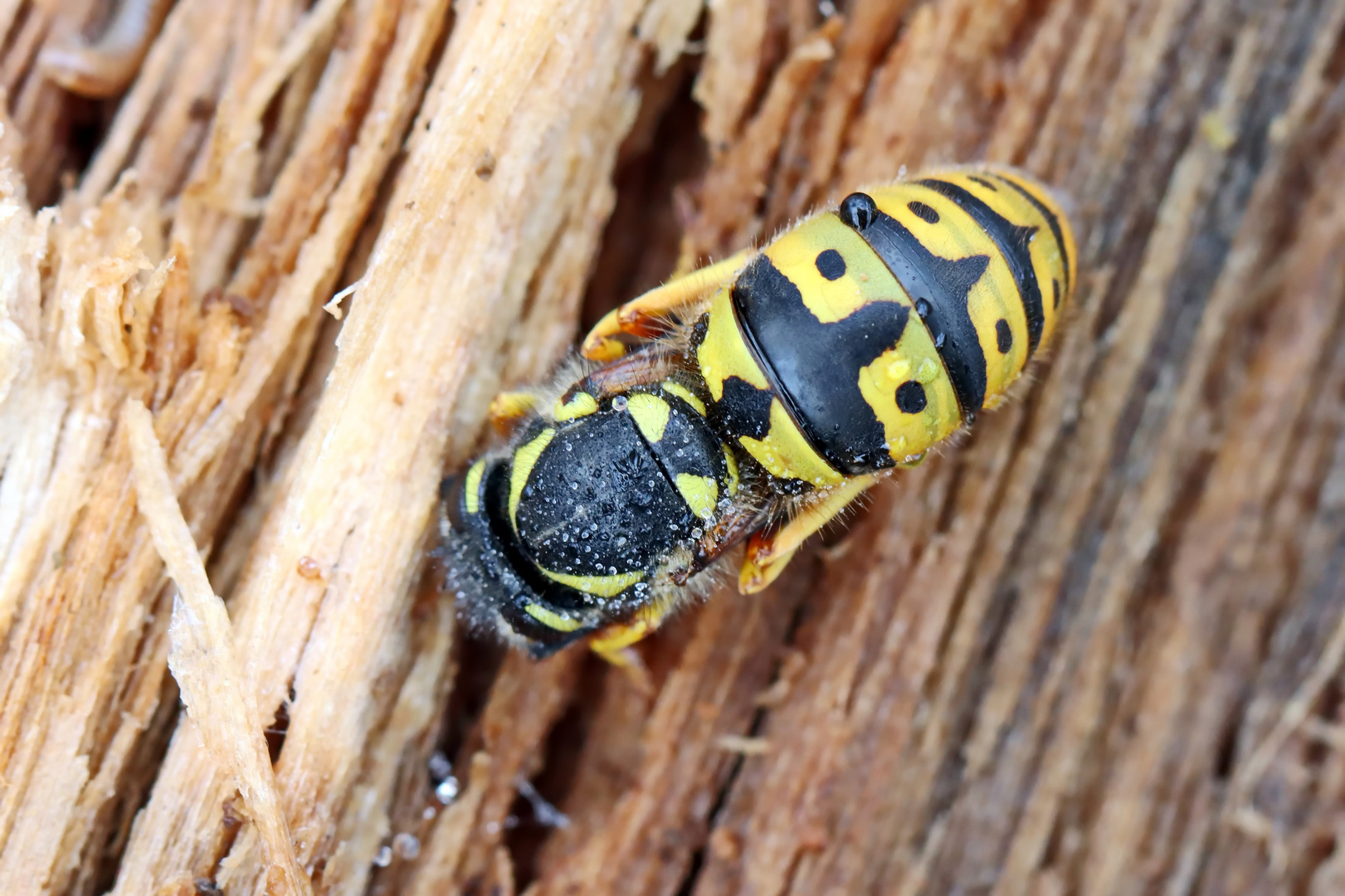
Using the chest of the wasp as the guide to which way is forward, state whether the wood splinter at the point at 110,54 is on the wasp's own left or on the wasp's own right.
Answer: on the wasp's own right

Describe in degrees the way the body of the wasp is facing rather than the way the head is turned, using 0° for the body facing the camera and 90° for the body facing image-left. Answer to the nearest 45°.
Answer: approximately 45°
